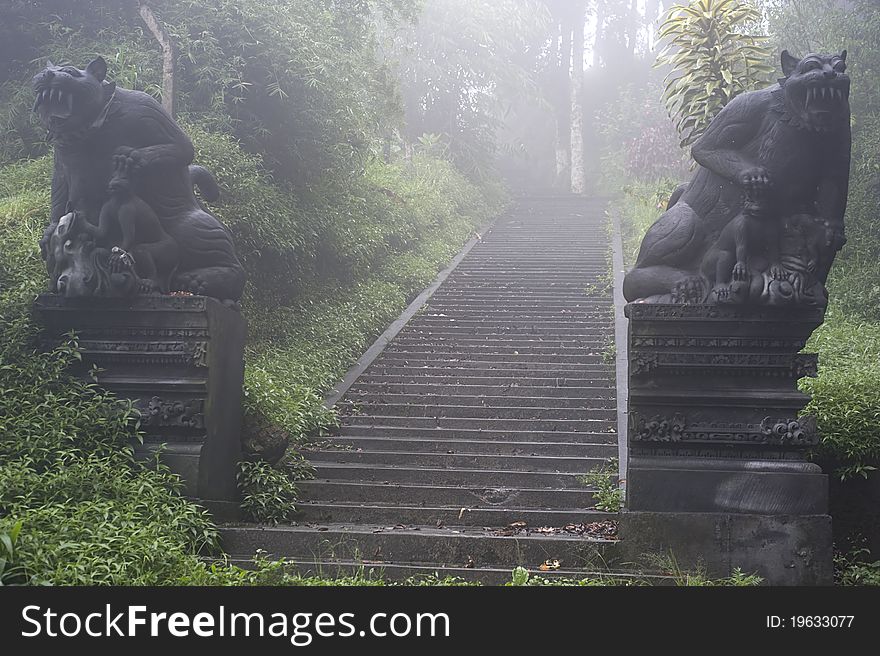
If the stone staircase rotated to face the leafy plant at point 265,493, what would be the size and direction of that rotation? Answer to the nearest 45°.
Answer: approximately 45° to its right

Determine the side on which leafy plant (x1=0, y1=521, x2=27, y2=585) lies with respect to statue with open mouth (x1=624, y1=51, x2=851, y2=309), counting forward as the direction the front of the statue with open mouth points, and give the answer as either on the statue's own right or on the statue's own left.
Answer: on the statue's own right

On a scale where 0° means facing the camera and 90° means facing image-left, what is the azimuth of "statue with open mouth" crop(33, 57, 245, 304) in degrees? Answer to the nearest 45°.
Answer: approximately 45°

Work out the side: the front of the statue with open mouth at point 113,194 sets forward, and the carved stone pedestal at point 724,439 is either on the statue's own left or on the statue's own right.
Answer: on the statue's own left

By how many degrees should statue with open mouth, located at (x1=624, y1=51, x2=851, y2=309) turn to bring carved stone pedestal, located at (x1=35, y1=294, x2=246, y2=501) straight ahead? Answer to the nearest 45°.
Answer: approximately 135° to its right

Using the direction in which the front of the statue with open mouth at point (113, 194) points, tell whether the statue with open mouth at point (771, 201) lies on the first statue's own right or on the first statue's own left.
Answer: on the first statue's own left

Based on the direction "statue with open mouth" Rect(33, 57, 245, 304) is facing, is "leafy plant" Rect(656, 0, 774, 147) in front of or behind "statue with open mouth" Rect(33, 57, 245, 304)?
behind

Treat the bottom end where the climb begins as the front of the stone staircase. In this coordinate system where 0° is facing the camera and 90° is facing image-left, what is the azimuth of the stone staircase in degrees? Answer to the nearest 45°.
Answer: approximately 0°
